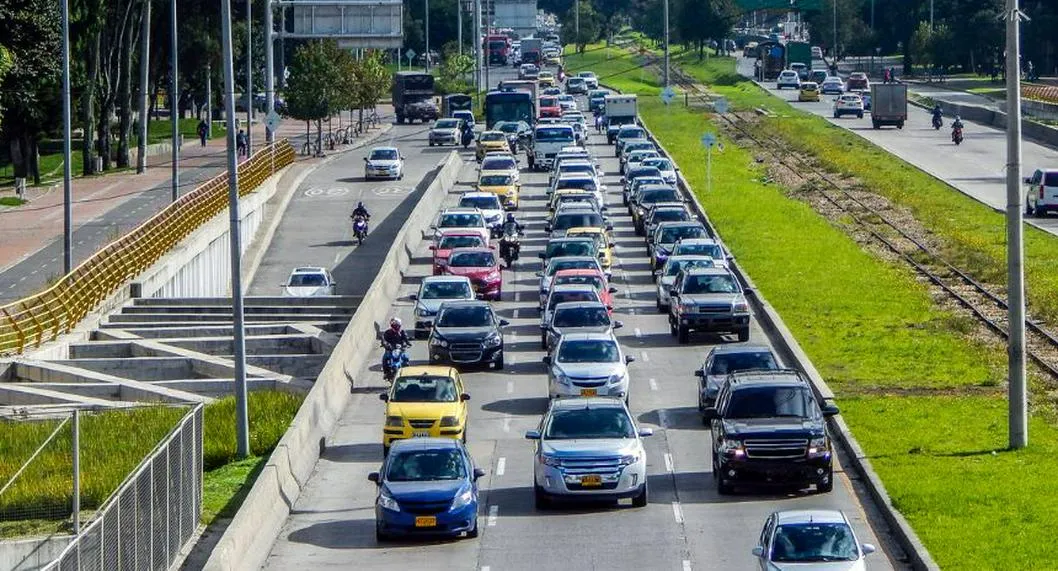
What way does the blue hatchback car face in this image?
toward the camera

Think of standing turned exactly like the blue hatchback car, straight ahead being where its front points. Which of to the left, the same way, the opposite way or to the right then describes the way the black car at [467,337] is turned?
the same way

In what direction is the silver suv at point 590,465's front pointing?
toward the camera

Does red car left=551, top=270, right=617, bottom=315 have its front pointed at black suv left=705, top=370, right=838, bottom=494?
yes

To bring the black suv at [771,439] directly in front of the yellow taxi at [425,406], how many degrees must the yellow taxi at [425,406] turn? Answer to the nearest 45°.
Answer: approximately 45° to its left

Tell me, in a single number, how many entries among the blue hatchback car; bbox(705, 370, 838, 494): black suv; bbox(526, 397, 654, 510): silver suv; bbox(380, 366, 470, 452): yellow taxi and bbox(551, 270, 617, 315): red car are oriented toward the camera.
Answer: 5

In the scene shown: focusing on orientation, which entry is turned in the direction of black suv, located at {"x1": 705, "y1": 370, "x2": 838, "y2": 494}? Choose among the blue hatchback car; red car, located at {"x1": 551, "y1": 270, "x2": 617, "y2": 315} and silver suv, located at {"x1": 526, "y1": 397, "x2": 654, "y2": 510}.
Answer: the red car

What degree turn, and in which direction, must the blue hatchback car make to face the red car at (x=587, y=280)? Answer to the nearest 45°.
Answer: approximately 180°

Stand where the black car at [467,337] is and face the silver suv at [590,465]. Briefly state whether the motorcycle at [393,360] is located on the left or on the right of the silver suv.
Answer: right

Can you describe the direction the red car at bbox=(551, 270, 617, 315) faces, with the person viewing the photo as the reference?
facing the viewer

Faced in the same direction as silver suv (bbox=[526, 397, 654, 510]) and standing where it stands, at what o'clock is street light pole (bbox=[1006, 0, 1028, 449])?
The street light pole is roughly at 8 o'clock from the silver suv.

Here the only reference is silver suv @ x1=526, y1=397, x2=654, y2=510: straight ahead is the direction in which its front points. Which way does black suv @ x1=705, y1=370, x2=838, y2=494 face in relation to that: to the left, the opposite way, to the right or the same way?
the same way

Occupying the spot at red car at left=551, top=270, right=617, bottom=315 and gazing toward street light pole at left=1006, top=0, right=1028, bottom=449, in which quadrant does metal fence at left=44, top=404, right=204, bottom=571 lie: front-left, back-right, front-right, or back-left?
front-right

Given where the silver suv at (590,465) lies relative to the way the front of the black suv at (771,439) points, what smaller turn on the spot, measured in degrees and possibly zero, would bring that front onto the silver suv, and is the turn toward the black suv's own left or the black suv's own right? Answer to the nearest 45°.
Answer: approximately 90° to the black suv's own right

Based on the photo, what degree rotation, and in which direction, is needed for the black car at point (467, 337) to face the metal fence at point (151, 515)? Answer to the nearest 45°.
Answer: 0° — it already faces it

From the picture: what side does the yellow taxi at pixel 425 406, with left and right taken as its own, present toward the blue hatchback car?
front

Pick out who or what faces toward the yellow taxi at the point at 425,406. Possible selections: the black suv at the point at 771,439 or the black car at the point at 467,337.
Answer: the black car at the point at 467,337

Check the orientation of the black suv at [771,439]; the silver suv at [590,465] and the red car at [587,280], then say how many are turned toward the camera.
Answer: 3
